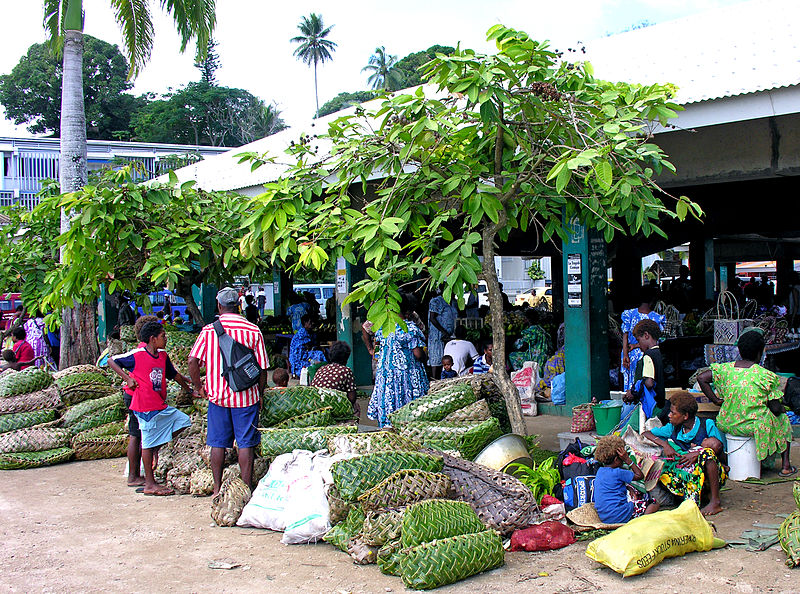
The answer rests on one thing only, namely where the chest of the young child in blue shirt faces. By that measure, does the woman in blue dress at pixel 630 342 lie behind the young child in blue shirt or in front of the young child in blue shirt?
in front

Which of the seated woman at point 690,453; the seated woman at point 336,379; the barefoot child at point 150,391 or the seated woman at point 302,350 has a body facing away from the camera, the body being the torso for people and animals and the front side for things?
the seated woman at point 336,379

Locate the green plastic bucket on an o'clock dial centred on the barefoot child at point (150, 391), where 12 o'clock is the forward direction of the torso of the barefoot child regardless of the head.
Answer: The green plastic bucket is roughly at 11 o'clock from the barefoot child.

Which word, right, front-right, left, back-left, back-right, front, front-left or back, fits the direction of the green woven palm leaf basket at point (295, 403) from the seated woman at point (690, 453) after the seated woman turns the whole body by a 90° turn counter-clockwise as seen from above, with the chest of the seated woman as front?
back-right

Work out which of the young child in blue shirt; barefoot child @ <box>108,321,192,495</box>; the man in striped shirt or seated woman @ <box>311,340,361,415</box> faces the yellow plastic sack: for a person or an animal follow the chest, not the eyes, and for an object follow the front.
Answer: the barefoot child

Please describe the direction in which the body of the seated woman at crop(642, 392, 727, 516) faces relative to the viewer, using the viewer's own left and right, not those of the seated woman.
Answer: facing the viewer and to the left of the viewer

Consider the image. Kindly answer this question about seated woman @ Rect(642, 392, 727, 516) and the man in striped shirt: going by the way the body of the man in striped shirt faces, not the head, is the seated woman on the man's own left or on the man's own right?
on the man's own right

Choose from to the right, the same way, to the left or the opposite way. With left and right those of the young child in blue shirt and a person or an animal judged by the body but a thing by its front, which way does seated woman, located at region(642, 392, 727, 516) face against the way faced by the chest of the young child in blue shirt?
the opposite way

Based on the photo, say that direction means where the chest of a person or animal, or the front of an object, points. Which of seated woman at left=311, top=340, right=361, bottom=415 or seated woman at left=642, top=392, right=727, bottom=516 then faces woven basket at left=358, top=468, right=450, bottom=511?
seated woman at left=642, top=392, right=727, bottom=516

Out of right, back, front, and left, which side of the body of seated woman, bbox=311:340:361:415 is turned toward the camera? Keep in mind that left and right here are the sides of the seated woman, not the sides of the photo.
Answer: back

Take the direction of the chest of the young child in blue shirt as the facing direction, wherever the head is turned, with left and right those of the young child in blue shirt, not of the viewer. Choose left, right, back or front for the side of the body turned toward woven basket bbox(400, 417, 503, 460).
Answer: left

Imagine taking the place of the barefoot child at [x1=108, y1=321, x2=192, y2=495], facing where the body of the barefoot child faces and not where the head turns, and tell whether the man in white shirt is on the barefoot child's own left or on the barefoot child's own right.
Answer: on the barefoot child's own left

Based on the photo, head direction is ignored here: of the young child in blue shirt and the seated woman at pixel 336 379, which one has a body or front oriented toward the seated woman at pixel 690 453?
the young child in blue shirt

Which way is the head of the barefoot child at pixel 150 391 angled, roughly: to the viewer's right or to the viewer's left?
to the viewer's right

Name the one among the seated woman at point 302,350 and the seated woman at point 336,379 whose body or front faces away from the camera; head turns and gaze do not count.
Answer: the seated woman at point 336,379

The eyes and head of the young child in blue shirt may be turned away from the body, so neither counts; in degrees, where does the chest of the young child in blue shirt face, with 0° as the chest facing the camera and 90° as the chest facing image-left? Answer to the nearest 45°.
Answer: approximately 225°
